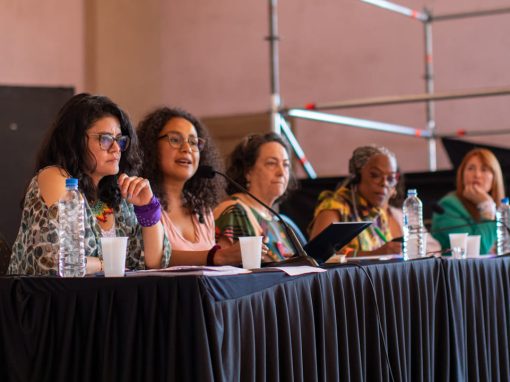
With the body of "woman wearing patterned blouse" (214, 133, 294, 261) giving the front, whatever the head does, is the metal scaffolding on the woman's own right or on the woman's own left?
on the woman's own left

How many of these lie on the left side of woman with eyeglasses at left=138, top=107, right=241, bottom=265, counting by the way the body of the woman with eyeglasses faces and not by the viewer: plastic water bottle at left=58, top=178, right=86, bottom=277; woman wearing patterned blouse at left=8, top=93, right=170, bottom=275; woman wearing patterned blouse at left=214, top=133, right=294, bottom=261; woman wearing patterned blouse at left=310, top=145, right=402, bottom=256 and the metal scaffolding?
3

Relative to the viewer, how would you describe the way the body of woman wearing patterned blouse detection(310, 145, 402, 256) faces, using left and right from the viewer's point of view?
facing the viewer and to the right of the viewer

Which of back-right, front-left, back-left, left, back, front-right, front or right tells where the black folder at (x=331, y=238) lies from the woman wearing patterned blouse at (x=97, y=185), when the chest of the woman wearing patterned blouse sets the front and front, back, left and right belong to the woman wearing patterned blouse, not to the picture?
front-left

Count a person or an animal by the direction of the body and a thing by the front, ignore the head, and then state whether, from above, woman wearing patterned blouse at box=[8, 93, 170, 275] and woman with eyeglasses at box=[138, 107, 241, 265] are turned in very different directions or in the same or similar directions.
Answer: same or similar directions

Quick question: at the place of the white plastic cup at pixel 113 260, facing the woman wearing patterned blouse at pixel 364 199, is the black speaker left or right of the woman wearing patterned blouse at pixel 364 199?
left

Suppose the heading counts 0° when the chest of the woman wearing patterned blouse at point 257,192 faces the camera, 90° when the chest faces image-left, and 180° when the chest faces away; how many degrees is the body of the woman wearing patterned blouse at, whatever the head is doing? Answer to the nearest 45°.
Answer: approximately 315°

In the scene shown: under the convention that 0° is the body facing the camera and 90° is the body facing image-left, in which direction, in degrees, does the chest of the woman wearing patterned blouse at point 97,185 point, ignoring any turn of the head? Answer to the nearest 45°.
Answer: approximately 315°

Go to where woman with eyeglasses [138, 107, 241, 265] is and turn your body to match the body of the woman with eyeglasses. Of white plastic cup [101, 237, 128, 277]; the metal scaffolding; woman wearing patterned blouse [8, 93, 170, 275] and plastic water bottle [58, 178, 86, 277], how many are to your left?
1

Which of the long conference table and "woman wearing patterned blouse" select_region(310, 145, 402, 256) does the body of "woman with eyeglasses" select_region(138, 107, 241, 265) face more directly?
the long conference table

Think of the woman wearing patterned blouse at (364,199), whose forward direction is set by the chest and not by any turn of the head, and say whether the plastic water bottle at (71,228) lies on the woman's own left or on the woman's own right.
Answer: on the woman's own right

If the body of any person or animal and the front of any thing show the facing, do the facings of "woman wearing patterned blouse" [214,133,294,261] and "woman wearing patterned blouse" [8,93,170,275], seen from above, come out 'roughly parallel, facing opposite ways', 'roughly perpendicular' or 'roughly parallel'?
roughly parallel

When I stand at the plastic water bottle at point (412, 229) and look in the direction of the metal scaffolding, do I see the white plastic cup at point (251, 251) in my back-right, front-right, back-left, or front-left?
back-left

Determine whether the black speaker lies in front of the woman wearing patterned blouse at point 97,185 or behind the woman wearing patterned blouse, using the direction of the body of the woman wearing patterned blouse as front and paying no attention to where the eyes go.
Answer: behind

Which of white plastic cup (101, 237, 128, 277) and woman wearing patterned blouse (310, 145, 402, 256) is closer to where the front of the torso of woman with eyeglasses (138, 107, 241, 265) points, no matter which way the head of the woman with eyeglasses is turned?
the white plastic cup
